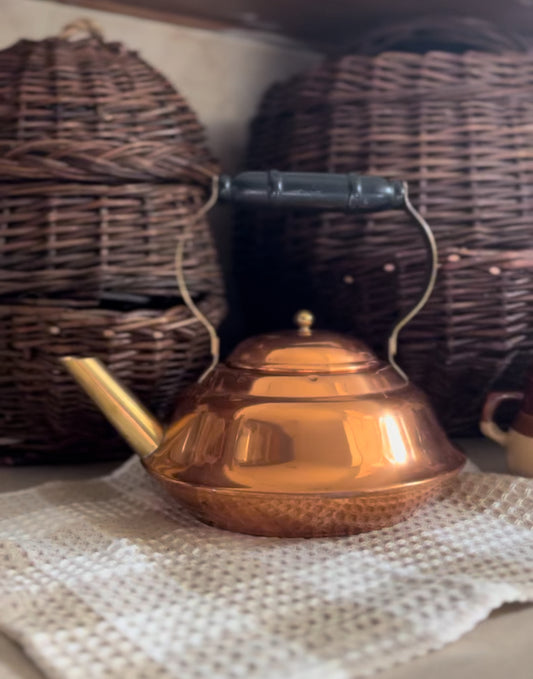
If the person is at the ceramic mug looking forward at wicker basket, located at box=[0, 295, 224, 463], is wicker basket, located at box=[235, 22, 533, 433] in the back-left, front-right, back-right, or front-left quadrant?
front-right

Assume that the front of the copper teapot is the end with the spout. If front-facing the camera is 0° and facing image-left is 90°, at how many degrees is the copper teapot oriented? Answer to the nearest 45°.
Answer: approximately 90°

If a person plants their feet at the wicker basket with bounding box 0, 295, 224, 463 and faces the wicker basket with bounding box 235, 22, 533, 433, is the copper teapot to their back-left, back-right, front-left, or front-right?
front-right
